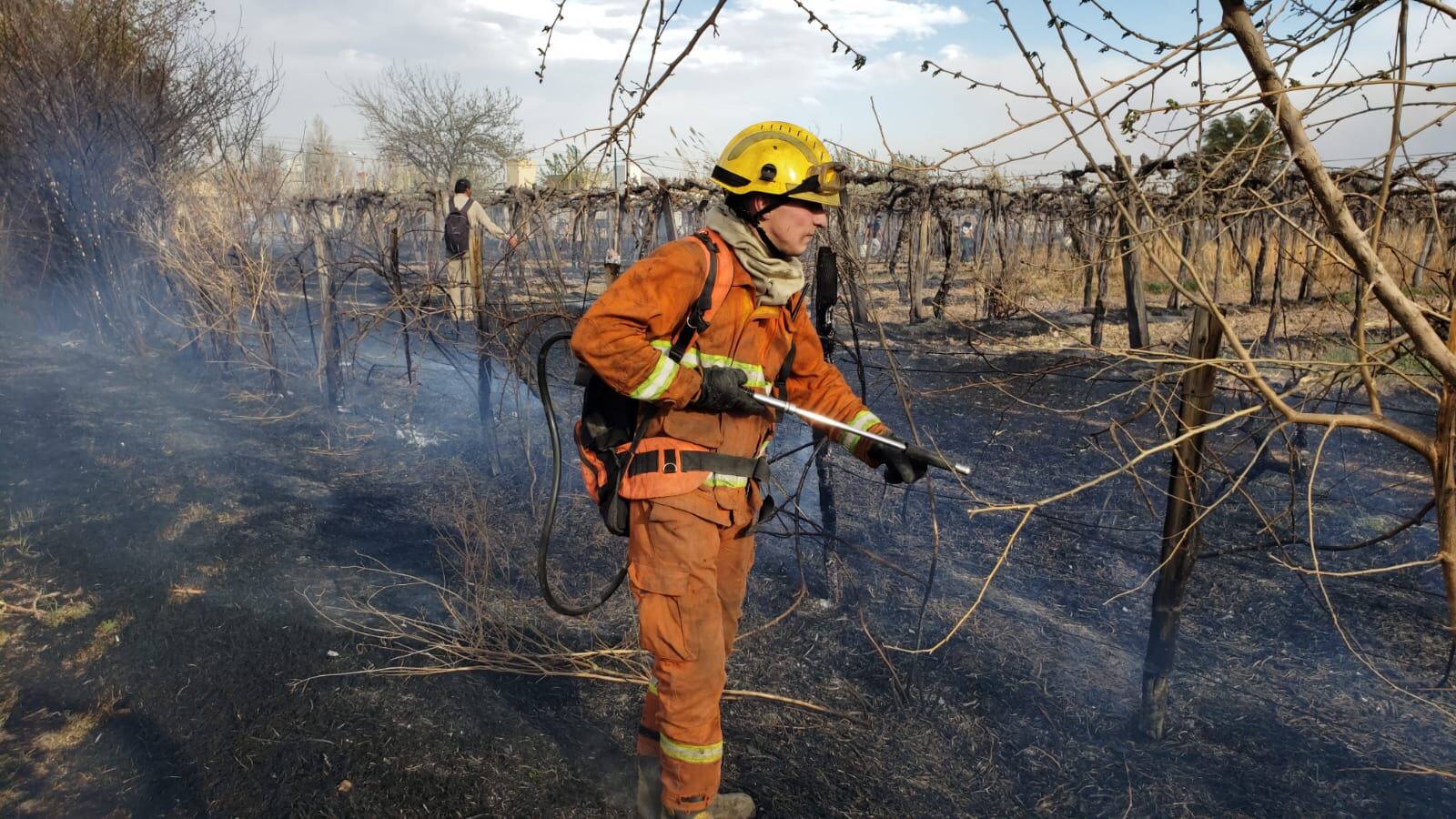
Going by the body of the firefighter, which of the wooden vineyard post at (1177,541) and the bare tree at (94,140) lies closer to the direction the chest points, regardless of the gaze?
the wooden vineyard post

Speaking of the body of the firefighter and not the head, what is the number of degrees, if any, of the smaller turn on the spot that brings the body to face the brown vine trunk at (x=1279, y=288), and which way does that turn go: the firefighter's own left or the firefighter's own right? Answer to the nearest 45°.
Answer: approximately 45° to the firefighter's own left

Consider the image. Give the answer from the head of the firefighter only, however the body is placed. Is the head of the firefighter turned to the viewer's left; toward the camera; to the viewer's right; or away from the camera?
to the viewer's right

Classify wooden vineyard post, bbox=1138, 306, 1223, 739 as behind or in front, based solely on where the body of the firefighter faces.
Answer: in front

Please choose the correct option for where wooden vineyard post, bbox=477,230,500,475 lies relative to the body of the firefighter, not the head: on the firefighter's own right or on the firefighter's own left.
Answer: on the firefighter's own left

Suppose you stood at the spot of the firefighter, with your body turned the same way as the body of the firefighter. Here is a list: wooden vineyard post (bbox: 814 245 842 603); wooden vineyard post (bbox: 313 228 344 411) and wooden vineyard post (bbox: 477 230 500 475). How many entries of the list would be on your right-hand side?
0

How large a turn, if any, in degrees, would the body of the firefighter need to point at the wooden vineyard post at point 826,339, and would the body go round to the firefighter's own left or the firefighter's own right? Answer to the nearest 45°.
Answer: approximately 90° to the firefighter's own left

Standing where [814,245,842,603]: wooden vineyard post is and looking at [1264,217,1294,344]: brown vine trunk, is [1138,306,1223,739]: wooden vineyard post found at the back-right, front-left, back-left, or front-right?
back-right

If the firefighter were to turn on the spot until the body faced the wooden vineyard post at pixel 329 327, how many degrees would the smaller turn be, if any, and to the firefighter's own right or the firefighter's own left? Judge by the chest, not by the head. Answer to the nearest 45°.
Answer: approximately 135° to the firefighter's own left

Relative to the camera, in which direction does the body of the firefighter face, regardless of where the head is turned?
to the viewer's right

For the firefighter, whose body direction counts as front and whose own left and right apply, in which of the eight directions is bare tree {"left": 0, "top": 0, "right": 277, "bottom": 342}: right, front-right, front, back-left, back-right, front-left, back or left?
back-left
